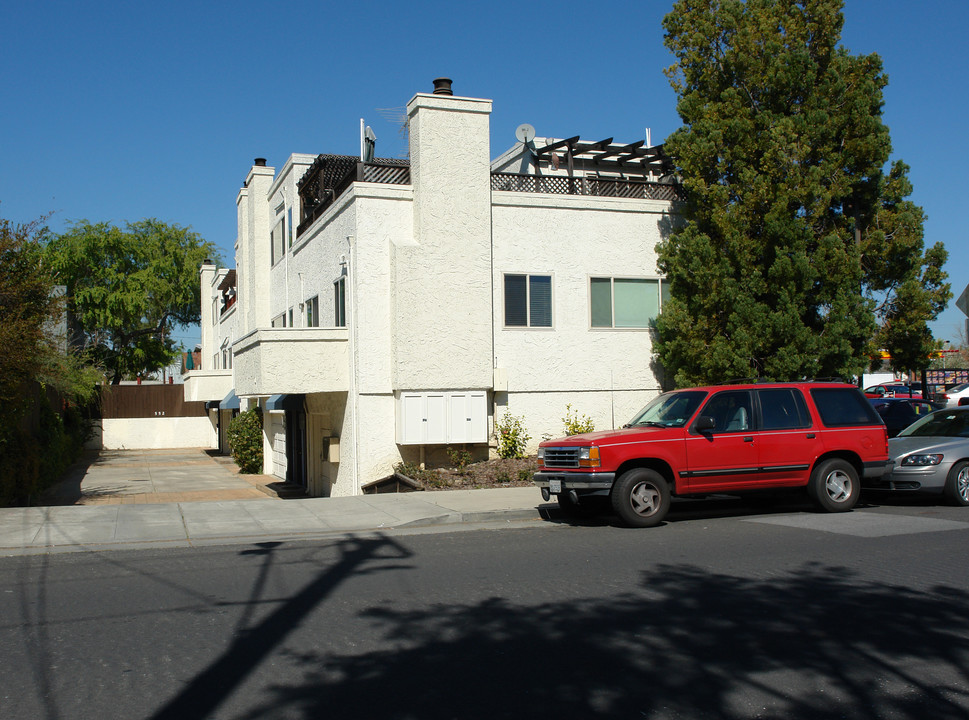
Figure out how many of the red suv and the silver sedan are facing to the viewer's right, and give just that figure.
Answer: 0

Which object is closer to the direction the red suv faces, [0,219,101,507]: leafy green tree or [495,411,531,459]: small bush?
the leafy green tree

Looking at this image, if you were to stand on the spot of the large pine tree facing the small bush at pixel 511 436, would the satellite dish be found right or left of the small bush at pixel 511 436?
right

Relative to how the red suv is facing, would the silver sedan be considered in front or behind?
behind

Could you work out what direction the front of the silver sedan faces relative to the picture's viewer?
facing the viewer and to the left of the viewer

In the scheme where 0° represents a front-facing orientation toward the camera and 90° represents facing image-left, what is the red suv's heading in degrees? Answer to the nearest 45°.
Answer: approximately 45°

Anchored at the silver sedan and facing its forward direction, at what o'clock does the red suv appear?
The red suv is roughly at 12 o'clock from the silver sedan.

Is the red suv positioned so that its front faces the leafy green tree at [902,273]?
no
